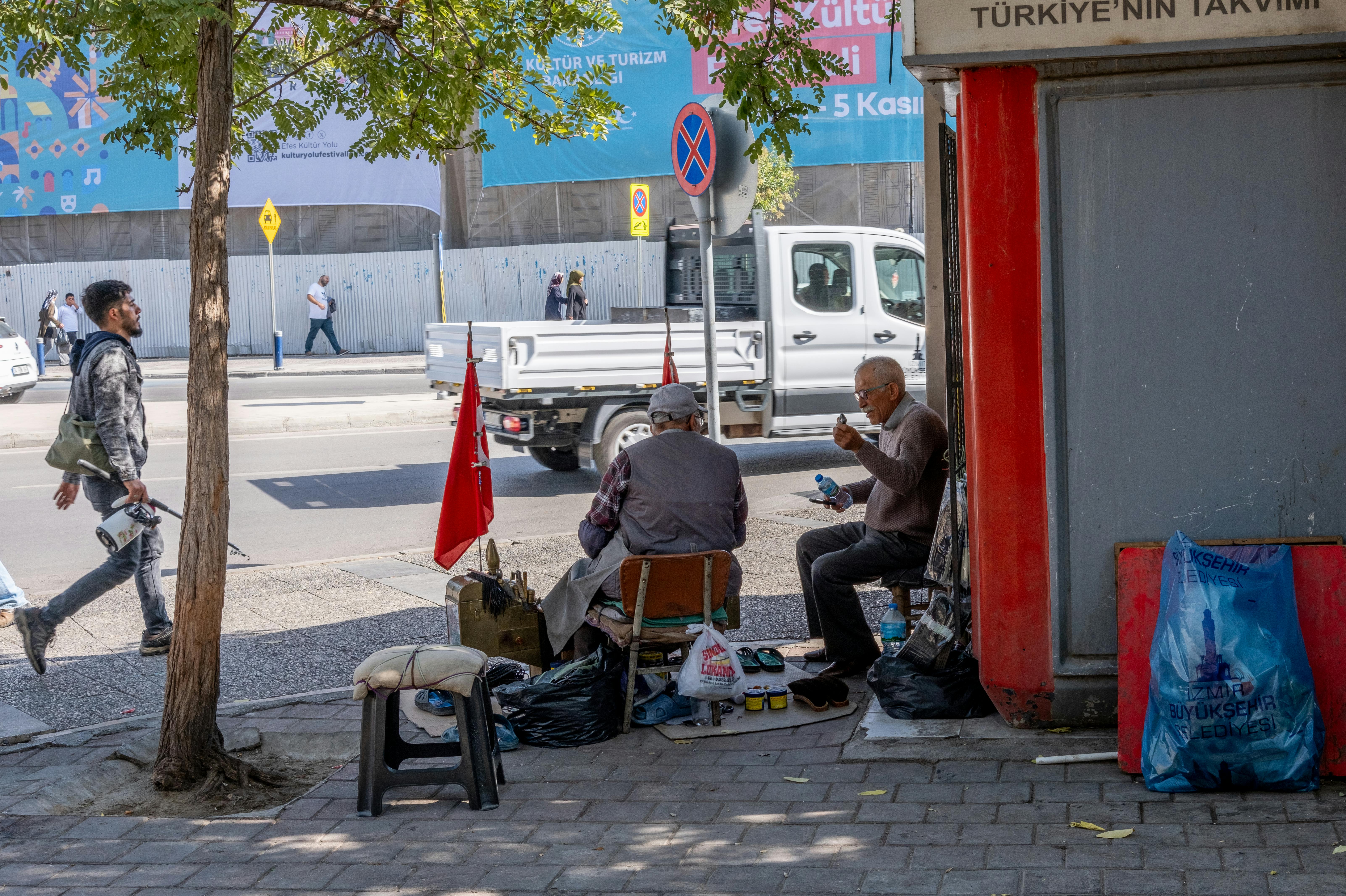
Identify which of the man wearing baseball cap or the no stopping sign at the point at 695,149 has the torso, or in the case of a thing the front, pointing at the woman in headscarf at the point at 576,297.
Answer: the man wearing baseball cap

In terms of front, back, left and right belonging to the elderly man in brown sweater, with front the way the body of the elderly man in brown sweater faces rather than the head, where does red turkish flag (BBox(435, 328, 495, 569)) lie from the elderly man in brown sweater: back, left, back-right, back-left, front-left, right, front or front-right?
front

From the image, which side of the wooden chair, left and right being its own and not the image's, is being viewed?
back

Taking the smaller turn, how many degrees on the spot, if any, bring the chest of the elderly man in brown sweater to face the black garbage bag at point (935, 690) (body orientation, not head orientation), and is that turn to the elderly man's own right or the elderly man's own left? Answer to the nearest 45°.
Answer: approximately 90° to the elderly man's own left

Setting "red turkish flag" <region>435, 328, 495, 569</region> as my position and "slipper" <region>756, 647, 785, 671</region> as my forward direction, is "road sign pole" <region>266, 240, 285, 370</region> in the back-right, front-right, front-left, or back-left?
back-left

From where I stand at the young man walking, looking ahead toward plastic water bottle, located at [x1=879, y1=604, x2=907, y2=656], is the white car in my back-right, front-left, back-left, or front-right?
back-left

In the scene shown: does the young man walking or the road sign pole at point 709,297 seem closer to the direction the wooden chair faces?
the road sign pole

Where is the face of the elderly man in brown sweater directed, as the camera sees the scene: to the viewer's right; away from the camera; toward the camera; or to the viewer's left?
to the viewer's left

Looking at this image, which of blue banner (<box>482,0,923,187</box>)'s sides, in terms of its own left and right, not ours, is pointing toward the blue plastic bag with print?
front

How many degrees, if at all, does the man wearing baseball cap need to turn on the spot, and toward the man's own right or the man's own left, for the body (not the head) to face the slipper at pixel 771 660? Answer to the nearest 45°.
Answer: approximately 45° to the man's own right

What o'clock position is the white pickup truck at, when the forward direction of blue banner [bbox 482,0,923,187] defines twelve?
The white pickup truck is roughly at 12 o'clock from the blue banner.

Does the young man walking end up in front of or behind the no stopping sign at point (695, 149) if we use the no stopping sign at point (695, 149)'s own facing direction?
in front

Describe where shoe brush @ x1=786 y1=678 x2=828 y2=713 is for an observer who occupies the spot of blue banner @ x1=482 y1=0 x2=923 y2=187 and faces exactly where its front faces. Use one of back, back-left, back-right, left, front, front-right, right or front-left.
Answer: front

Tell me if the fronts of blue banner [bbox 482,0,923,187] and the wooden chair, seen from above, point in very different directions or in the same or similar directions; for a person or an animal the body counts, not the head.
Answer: very different directions

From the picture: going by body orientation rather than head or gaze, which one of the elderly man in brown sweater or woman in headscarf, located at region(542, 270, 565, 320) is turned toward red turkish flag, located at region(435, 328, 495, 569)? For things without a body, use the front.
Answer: the elderly man in brown sweater

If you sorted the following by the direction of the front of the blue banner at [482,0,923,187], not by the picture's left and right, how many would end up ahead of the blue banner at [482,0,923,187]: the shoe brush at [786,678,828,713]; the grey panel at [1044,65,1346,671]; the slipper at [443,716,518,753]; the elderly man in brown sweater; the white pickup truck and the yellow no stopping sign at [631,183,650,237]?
6
